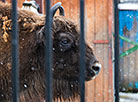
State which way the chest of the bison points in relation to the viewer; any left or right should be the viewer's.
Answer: facing to the right of the viewer
